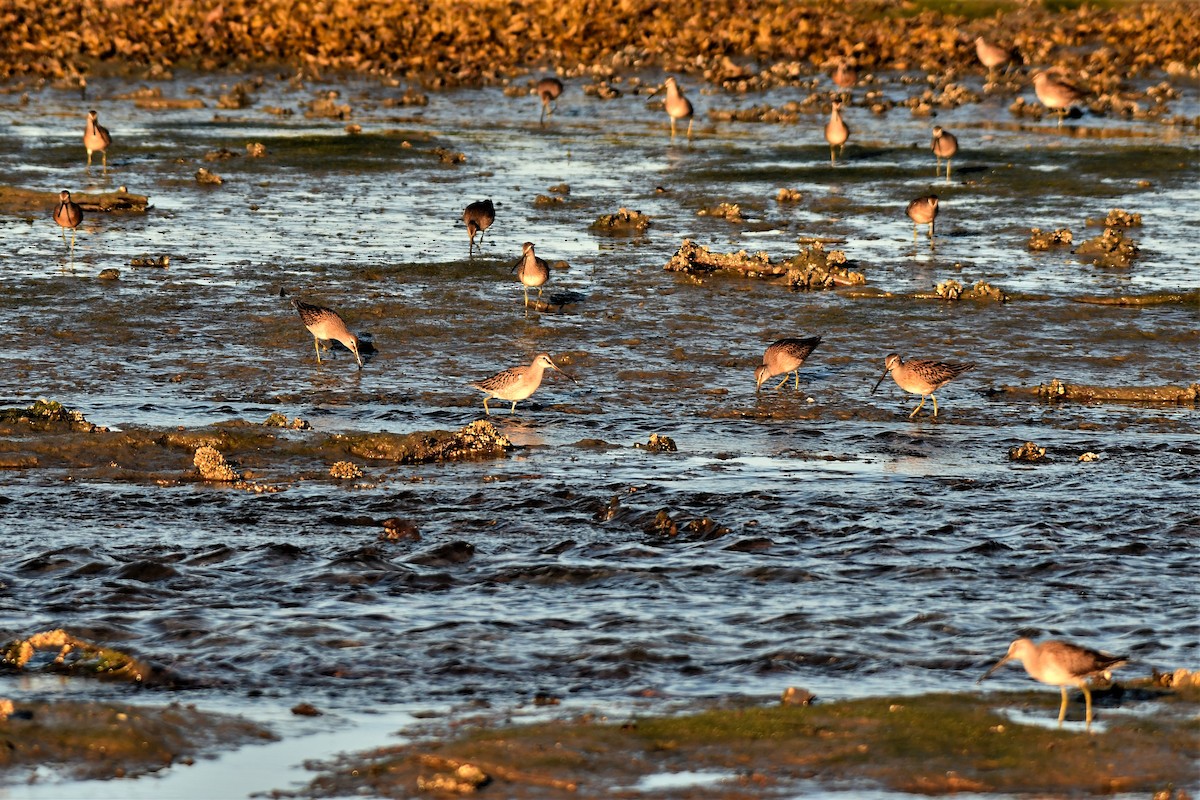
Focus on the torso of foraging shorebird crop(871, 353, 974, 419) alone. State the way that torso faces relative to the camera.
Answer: to the viewer's left

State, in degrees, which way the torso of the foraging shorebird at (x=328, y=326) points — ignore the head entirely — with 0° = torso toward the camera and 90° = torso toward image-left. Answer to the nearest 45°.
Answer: approximately 270°

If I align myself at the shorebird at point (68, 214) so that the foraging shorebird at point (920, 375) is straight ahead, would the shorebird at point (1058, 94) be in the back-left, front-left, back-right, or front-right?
front-left

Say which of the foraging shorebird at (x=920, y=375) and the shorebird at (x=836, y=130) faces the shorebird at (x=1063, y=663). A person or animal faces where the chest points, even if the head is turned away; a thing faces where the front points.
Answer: the shorebird at (x=836, y=130)

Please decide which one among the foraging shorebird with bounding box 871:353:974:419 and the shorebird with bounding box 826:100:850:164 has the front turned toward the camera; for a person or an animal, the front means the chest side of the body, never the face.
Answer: the shorebird

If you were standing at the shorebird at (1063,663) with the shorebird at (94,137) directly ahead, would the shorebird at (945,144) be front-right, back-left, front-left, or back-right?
front-right

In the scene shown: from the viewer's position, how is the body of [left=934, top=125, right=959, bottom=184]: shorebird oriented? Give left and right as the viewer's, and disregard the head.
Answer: facing the viewer and to the left of the viewer

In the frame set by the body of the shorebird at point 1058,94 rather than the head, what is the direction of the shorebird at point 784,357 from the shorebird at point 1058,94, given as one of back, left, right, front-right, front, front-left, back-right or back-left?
left

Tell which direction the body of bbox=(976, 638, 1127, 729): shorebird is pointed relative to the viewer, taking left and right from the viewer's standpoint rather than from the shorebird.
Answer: facing to the left of the viewer

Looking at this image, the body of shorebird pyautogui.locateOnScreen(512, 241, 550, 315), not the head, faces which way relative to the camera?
toward the camera

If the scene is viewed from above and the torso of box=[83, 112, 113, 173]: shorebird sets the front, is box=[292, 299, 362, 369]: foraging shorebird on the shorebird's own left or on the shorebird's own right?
on the shorebird's own left

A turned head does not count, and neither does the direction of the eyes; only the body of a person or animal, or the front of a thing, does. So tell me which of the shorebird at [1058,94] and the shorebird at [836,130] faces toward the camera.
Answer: the shorebird at [836,130]
